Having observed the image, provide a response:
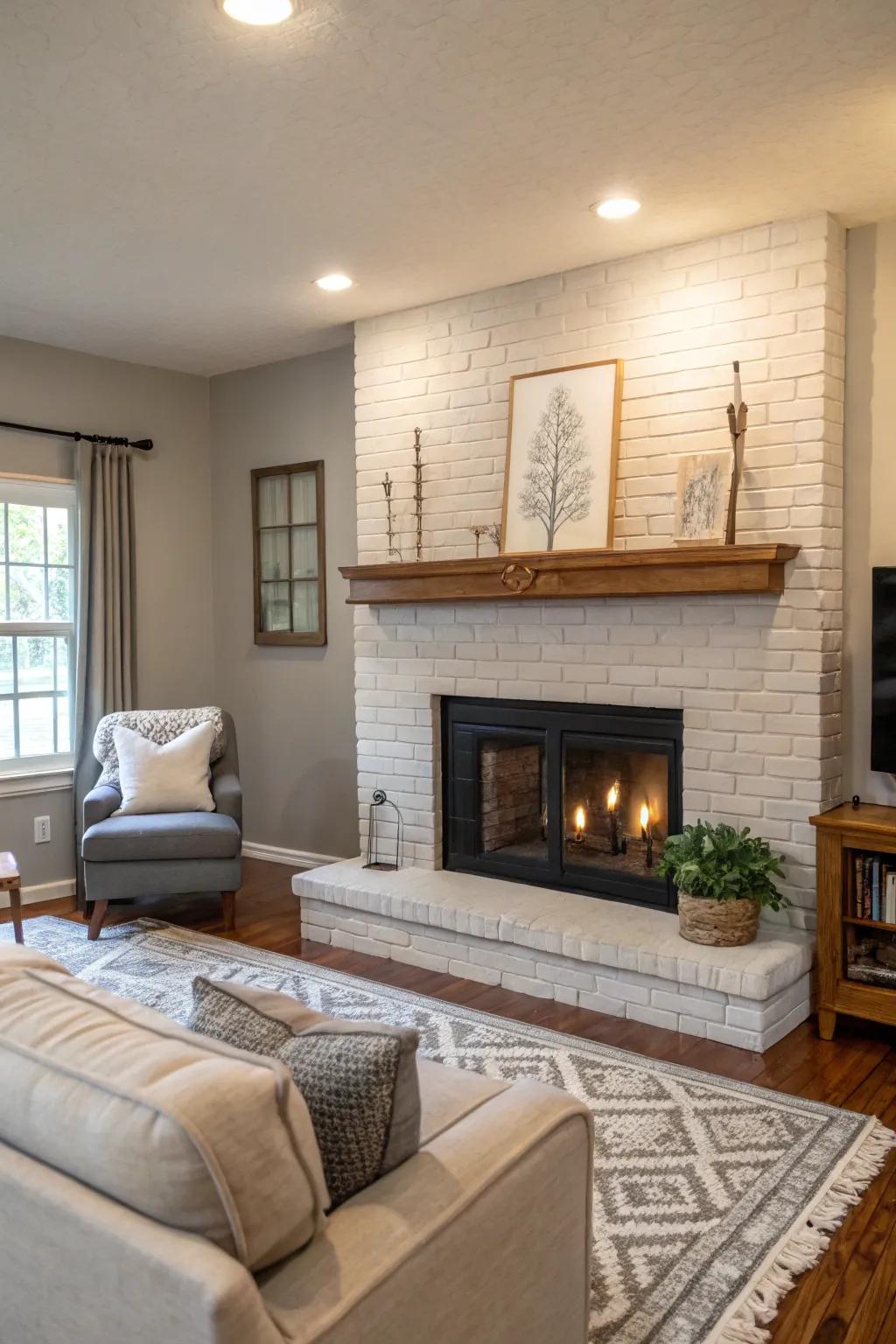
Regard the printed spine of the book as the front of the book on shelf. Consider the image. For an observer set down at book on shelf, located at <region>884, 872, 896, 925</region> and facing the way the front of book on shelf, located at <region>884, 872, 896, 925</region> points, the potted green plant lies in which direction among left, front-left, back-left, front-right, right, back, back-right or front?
right

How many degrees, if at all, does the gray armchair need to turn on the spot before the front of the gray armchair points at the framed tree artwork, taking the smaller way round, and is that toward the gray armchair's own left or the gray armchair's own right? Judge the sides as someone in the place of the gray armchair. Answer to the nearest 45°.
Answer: approximately 45° to the gray armchair's own left

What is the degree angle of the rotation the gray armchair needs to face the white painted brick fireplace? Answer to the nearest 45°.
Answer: approximately 45° to its left

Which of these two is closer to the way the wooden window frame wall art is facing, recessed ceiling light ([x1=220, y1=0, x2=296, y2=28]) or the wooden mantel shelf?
the recessed ceiling light

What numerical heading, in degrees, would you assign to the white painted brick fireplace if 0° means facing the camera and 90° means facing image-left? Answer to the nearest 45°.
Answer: approximately 45°

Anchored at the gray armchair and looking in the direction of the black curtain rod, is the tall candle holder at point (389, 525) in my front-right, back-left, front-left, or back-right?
back-right

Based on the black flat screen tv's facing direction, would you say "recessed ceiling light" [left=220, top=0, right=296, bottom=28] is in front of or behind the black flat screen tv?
in front

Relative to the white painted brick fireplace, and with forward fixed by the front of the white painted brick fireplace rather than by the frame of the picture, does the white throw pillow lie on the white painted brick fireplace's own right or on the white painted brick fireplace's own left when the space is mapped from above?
on the white painted brick fireplace's own right

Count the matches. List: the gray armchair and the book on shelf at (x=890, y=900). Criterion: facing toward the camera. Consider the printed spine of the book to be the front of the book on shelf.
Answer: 2
